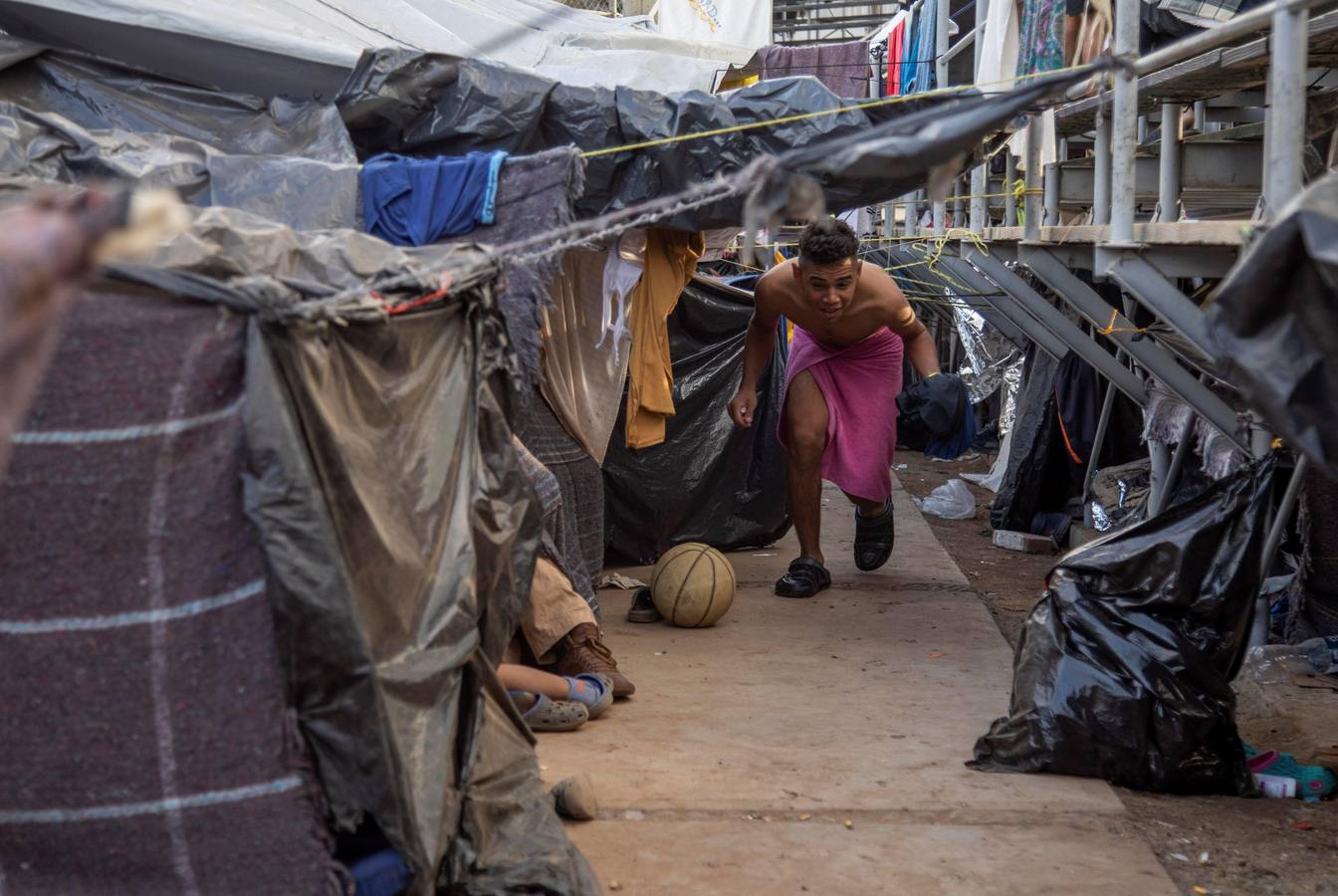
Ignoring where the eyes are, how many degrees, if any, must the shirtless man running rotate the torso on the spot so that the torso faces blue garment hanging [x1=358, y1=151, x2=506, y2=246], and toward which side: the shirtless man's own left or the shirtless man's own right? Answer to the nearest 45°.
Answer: approximately 45° to the shirtless man's own right

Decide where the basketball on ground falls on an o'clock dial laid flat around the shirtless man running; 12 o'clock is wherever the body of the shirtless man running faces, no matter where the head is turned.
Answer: The basketball on ground is roughly at 1 o'clock from the shirtless man running.

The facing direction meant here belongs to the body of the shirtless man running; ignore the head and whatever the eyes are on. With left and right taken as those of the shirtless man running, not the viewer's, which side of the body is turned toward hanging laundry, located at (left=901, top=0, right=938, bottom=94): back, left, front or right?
back

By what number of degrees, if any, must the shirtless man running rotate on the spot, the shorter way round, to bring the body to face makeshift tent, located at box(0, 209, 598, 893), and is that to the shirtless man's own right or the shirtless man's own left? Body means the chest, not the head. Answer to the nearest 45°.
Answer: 0° — they already face it

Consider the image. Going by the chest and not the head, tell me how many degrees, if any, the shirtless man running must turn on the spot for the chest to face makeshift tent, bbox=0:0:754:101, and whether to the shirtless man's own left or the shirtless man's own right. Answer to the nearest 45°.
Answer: approximately 45° to the shirtless man's own right

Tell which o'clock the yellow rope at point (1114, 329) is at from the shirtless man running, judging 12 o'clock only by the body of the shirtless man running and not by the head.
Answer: The yellow rope is roughly at 10 o'clock from the shirtless man running.

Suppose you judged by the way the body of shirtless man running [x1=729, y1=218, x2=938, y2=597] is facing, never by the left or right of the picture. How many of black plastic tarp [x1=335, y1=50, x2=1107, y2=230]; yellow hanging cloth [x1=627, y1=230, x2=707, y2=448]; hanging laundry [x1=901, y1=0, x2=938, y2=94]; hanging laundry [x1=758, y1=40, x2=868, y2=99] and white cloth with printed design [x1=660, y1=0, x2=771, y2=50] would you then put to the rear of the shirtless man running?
3

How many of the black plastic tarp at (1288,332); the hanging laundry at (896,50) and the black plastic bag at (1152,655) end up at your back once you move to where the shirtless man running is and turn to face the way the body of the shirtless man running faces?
1

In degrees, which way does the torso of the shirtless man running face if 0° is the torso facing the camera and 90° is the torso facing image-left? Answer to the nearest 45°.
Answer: approximately 0°

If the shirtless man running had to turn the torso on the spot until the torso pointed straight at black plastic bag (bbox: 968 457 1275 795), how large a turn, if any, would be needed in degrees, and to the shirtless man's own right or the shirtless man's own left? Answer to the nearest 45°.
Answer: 0° — they already face it
